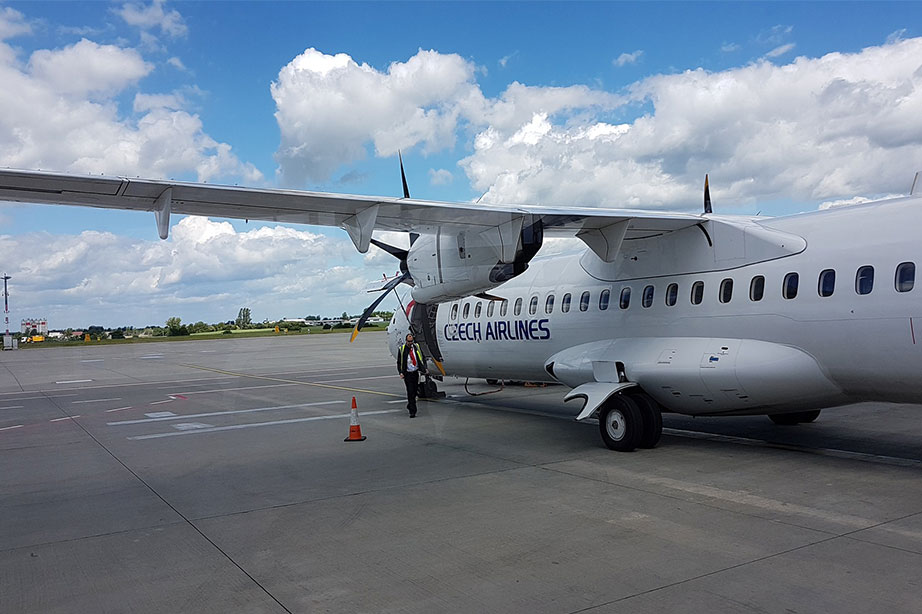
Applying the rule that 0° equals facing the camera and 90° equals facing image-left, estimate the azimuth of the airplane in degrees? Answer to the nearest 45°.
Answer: approximately 135°

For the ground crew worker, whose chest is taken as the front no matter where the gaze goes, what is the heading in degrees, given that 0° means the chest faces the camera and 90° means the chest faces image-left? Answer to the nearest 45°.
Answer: approximately 0°

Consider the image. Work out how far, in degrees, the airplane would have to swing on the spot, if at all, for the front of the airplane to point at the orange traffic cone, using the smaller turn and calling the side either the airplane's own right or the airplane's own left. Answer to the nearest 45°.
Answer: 0° — it already faces it

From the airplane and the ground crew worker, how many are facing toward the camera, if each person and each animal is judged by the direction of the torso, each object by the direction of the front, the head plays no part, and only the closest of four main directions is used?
1

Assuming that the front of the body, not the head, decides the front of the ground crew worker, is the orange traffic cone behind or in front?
in front

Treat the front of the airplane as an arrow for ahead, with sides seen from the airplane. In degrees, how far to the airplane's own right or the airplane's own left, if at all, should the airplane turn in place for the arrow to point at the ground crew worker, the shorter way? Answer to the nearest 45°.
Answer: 0° — it already faces them
